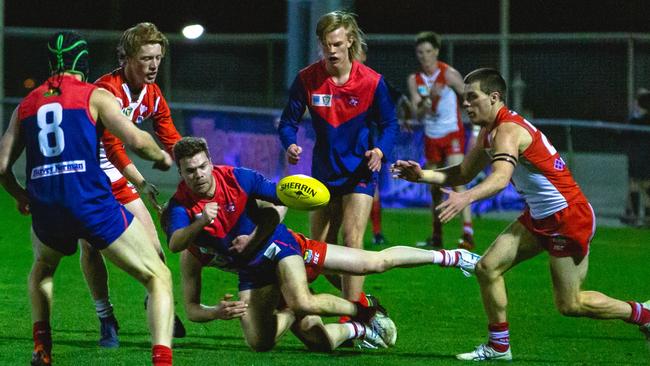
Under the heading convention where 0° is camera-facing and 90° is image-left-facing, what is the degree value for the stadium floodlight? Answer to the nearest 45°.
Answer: approximately 0°

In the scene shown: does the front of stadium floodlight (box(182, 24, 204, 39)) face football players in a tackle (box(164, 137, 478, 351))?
yes

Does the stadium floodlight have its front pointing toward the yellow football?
yes

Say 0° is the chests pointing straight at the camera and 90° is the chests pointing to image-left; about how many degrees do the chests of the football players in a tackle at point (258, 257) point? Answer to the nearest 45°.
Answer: approximately 45°
